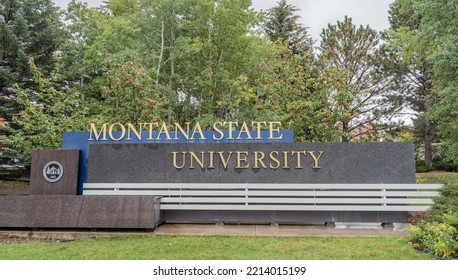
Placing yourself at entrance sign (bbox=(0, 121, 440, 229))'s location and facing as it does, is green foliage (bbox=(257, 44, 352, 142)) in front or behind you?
behind

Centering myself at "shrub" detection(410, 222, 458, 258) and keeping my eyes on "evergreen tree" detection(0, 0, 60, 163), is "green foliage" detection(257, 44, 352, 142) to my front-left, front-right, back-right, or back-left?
front-right

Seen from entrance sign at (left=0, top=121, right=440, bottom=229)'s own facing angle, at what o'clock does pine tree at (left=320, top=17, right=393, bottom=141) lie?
The pine tree is roughly at 7 o'clock from the entrance sign.

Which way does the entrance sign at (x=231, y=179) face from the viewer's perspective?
toward the camera

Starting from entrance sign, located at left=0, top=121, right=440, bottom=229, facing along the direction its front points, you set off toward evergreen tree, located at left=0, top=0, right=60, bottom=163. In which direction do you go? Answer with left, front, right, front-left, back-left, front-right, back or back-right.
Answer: back-right

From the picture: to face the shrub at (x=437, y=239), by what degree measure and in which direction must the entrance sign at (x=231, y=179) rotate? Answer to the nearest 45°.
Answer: approximately 45° to its left

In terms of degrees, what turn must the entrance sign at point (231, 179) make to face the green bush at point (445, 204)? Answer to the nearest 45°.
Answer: approximately 90° to its left

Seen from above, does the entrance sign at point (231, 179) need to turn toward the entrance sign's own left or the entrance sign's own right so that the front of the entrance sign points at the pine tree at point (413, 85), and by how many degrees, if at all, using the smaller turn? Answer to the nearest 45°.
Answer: approximately 135° to the entrance sign's own left
